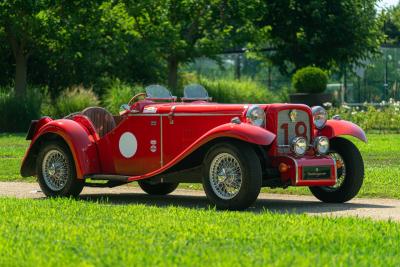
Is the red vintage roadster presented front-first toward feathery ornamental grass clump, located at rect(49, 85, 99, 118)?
no

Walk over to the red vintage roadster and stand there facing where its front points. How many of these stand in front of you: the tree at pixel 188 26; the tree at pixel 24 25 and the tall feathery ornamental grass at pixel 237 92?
0

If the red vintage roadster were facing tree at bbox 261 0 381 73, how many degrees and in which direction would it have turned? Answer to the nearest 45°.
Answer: approximately 135° to its left

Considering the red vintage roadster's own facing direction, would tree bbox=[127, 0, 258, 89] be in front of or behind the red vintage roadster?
behind

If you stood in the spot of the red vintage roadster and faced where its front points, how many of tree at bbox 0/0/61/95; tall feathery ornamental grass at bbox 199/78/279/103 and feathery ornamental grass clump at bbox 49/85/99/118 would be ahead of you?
0

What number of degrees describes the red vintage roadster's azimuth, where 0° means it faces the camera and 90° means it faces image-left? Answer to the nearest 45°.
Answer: approximately 315°

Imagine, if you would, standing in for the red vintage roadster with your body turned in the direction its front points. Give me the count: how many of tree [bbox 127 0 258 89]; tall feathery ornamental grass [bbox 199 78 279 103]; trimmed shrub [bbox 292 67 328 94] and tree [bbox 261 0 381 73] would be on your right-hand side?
0

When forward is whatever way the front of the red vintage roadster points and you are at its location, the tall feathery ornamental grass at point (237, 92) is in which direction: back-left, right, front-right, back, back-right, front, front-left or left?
back-left

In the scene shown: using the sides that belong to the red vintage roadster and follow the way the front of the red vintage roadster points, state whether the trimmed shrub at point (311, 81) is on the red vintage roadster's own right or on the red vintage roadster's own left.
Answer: on the red vintage roadster's own left

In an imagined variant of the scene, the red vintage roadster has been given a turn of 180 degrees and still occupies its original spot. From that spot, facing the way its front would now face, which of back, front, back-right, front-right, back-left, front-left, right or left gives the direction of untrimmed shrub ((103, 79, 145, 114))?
front-right

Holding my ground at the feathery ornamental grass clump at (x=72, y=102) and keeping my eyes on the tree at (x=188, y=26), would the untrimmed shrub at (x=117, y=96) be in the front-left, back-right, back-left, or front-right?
front-right

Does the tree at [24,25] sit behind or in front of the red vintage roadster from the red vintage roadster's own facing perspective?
behind
